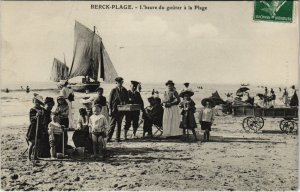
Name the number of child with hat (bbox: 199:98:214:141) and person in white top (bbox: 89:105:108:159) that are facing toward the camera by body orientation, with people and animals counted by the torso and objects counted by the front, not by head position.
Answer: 2

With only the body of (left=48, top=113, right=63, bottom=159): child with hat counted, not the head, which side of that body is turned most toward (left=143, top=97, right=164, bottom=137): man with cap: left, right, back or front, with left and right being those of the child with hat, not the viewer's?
left

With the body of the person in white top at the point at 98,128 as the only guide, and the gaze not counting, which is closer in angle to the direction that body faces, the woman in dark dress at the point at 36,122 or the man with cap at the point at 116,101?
the woman in dark dress

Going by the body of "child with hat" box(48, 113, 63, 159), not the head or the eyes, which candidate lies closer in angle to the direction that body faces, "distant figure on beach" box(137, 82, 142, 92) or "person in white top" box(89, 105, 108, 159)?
the person in white top

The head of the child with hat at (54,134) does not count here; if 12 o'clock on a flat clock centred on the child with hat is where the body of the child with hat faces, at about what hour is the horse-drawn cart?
The horse-drawn cart is roughly at 10 o'clock from the child with hat.

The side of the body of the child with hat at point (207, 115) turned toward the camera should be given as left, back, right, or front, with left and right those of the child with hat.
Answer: front

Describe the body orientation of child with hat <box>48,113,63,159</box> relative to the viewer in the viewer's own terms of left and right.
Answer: facing the viewer and to the right of the viewer

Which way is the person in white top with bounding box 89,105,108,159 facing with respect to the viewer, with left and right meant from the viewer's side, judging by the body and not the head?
facing the viewer

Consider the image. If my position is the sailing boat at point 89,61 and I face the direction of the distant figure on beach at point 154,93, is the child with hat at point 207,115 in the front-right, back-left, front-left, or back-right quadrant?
front-right

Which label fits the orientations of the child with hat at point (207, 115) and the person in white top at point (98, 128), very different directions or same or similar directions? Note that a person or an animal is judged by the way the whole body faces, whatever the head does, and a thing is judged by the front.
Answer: same or similar directions

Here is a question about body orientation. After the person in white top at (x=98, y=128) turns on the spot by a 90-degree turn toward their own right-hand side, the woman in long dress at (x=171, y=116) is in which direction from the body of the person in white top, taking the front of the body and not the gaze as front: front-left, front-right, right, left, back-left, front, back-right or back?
back-right

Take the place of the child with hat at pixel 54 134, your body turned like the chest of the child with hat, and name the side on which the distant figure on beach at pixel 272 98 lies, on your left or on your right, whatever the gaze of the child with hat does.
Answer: on your left

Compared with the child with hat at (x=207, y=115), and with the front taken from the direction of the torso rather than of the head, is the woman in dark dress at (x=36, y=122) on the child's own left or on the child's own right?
on the child's own right
